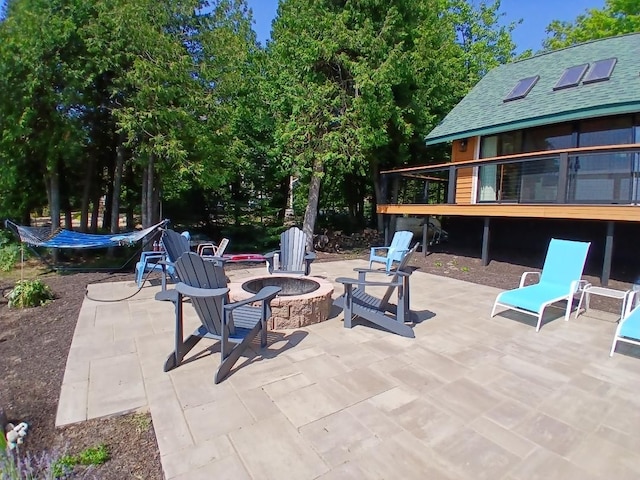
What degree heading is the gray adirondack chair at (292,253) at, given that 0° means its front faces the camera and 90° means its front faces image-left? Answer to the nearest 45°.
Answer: approximately 0°

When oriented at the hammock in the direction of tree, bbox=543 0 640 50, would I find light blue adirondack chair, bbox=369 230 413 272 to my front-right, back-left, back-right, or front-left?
front-right

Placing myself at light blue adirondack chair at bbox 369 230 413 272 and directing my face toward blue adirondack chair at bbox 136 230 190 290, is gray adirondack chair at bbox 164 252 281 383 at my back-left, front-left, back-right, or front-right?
front-left

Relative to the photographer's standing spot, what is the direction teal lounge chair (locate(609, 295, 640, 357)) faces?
facing the viewer and to the left of the viewer

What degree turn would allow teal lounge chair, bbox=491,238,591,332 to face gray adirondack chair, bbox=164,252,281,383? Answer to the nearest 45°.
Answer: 0° — it already faces it

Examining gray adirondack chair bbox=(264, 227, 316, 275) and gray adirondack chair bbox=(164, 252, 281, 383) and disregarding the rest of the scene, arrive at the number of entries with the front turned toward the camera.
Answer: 1

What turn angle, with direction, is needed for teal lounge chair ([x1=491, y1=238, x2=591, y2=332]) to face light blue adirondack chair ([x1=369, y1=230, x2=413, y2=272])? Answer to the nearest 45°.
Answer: approximately 90° to its right

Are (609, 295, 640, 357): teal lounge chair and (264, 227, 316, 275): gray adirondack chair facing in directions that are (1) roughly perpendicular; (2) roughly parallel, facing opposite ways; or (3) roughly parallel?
roughly perpendicular

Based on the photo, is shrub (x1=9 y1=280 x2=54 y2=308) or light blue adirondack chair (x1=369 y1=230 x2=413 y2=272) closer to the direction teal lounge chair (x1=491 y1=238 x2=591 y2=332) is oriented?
the shrub

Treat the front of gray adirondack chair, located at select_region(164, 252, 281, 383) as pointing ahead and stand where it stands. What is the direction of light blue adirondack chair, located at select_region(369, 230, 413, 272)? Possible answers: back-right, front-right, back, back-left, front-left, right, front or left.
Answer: front

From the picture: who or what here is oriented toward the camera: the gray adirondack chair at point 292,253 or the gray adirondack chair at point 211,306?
the gray adirondack chair at point 292,253

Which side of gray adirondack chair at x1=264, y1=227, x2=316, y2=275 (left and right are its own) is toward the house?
left

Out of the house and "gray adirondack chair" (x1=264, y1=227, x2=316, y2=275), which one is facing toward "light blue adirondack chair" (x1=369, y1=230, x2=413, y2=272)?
the house

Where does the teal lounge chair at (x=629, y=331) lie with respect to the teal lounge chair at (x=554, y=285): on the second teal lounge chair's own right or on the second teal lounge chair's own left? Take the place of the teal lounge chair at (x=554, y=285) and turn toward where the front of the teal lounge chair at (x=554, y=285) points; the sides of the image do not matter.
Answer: on the second teal lounge chair's own left

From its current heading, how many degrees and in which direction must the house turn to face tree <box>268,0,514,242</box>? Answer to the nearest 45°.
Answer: approximately 45° to its right

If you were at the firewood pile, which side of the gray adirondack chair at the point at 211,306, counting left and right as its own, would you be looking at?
front

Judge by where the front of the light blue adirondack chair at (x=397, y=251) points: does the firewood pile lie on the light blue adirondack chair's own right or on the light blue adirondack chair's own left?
on the light blue adirondack chair's own right

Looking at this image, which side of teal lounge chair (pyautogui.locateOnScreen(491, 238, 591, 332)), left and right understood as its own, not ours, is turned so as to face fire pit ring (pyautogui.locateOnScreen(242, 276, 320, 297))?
front

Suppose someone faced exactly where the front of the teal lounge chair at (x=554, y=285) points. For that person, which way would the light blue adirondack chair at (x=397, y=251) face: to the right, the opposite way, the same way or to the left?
the same way

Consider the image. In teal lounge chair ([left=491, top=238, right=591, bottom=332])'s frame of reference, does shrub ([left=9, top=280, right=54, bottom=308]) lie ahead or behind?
ahead
